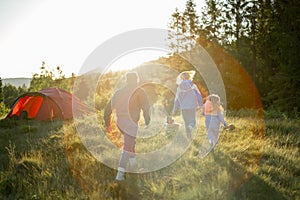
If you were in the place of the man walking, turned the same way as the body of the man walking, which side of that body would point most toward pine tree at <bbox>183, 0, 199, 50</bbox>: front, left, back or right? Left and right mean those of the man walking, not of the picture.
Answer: front

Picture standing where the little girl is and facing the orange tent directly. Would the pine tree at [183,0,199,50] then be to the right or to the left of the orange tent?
right

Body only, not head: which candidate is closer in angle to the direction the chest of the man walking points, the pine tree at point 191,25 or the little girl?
the pine tree

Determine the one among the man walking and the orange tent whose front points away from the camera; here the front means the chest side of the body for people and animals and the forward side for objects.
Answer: the man walking

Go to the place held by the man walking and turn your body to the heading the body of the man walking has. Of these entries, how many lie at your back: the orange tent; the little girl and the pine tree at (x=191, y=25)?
0

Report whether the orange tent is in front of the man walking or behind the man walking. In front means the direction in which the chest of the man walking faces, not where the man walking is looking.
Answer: in front

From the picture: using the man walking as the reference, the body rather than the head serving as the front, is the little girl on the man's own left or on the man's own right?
on the man's own right

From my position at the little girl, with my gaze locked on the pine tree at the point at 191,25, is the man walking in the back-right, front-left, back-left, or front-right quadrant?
back-left

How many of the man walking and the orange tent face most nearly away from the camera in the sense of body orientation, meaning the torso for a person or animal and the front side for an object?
1

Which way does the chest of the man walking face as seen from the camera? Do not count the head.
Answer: away from the camera
